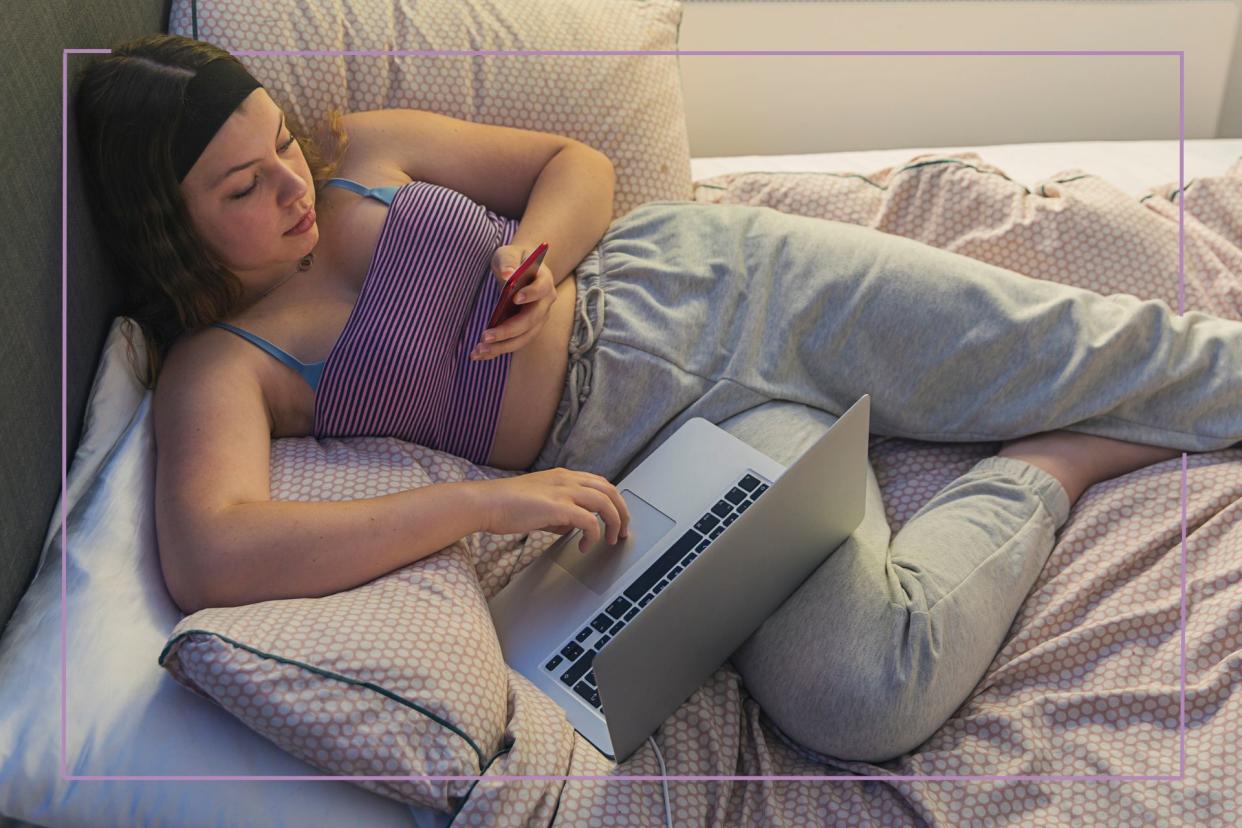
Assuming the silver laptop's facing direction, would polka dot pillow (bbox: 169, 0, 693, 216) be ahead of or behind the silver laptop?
ahead

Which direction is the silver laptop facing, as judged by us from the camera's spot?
facing away from the viewer and to the left of the viewer
